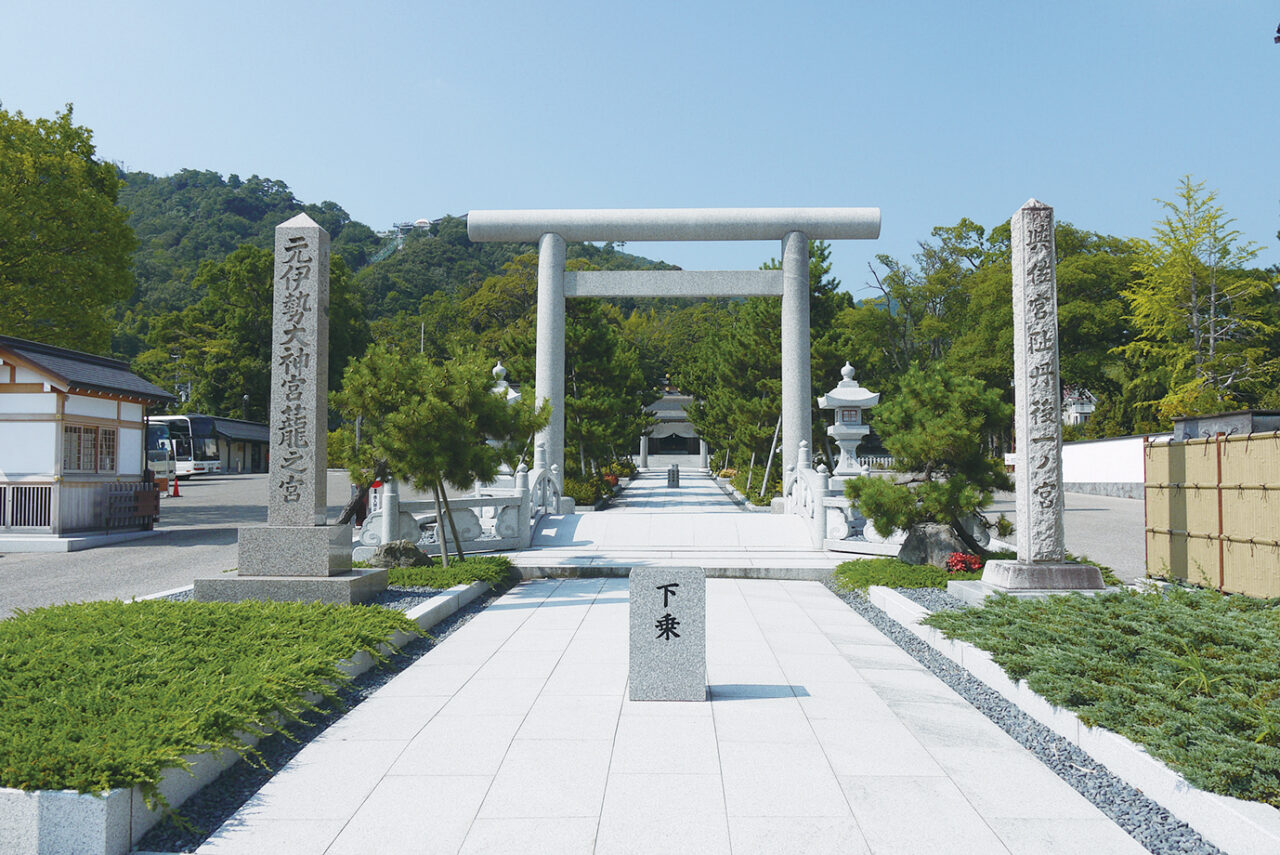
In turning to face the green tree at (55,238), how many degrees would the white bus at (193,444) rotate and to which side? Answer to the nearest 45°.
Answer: approximately 45° to its right

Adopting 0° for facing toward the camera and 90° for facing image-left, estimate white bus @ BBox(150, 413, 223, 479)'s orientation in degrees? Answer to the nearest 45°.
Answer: approximately 315°

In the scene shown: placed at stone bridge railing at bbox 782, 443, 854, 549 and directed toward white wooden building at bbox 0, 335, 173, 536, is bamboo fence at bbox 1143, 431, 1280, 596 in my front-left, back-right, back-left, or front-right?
back-left

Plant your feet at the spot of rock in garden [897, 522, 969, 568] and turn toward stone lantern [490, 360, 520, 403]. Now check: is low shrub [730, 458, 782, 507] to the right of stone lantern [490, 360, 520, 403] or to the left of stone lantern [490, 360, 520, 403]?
right

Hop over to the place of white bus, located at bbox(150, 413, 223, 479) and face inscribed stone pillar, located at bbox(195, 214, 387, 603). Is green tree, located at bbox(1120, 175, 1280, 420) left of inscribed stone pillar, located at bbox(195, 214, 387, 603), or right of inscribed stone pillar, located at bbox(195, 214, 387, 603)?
left
